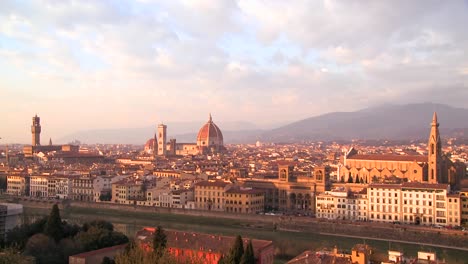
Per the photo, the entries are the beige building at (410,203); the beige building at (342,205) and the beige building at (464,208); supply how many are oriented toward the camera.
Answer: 3

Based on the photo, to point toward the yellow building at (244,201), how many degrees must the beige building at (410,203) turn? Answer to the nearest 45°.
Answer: approximately 90° to its right

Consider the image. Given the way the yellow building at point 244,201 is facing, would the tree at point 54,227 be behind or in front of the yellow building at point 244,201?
in front

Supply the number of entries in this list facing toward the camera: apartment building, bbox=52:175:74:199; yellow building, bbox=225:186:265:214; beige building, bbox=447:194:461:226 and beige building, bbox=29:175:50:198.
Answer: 4

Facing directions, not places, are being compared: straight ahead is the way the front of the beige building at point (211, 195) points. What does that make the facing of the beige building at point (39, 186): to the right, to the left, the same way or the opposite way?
the same way

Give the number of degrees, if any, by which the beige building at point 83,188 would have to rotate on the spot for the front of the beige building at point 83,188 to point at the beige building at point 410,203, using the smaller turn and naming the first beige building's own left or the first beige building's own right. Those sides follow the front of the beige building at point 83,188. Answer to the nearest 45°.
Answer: approximately 45° to the first beige building's own left

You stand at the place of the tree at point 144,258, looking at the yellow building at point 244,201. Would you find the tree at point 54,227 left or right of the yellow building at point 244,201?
left

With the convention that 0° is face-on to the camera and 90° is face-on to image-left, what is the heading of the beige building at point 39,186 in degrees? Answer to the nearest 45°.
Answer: approximately 0°

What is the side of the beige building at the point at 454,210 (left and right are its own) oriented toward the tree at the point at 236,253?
front

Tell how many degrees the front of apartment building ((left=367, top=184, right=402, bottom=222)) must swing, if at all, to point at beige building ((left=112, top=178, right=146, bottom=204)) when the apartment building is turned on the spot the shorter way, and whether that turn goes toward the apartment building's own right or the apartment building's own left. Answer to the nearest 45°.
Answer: approximately 90° to the apartment building's own right

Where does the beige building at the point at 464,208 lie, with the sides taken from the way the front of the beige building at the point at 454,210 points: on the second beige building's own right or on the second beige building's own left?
on the second beige building's own left

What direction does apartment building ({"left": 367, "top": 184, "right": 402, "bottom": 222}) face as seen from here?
toward the camera

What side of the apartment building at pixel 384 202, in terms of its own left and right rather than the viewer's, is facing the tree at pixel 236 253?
front

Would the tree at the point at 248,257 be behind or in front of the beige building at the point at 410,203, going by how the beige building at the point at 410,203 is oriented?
in front

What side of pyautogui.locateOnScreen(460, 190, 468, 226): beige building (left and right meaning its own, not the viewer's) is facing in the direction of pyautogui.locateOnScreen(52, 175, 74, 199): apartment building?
right

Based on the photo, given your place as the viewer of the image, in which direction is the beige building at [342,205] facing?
facing the viewer

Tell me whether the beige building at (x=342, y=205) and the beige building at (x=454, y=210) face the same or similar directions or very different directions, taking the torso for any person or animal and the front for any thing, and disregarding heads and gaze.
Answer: same or similar directions

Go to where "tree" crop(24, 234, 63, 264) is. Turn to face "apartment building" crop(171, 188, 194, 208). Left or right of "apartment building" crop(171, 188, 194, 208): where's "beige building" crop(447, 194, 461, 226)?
right

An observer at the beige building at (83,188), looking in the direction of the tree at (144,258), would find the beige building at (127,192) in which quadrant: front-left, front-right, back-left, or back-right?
front-left

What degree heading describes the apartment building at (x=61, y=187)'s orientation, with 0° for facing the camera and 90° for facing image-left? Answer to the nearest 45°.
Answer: approximately 0°
